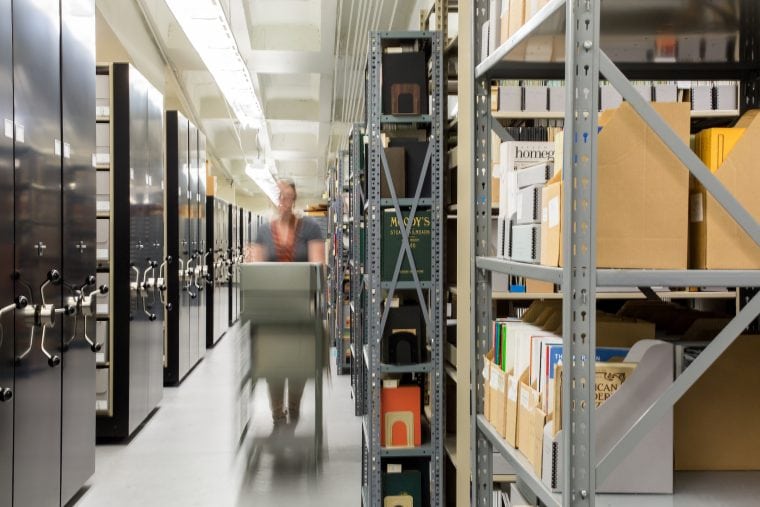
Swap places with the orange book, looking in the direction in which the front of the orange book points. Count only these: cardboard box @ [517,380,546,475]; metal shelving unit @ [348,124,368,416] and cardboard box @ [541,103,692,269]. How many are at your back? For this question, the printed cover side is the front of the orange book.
1

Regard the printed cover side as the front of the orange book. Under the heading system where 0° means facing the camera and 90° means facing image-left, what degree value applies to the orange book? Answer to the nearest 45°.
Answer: approximately 0°

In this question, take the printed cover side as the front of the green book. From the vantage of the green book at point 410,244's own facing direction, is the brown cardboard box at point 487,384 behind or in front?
in front

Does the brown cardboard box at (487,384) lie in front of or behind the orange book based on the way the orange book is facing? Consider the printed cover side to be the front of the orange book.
in front

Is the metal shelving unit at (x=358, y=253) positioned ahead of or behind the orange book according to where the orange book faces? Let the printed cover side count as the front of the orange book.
behind

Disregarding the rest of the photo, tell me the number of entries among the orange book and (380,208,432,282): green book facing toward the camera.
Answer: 2
